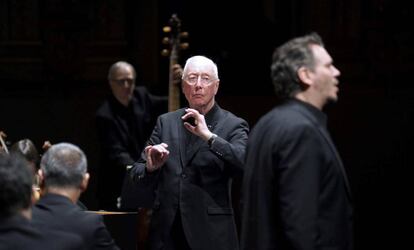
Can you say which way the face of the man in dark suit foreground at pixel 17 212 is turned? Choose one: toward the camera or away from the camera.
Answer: away from the camera

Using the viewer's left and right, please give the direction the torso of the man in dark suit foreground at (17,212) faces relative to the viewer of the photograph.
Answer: facing away from the viewer

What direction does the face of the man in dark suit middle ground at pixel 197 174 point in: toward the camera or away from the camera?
toward the camera

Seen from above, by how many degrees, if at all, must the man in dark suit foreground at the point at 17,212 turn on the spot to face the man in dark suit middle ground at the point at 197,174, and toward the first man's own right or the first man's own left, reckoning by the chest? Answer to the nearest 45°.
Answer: approximately 45° to the first man's own right

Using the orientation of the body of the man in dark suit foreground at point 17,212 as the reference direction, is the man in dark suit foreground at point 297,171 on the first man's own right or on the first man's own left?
on the first man's own right

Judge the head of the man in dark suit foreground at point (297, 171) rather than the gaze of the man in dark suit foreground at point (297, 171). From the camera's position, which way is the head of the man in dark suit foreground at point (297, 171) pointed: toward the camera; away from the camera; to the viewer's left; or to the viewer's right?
to the viewer's right

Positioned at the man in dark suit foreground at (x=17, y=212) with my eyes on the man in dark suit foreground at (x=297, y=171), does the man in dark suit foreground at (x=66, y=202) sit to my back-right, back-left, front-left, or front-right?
front-left

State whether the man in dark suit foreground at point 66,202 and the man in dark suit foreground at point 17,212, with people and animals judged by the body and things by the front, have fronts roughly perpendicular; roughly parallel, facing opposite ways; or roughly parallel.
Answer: roughly parallel

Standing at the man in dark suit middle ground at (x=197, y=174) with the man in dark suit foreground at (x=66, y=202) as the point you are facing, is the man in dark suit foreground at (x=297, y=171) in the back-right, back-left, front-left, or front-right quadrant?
front-left

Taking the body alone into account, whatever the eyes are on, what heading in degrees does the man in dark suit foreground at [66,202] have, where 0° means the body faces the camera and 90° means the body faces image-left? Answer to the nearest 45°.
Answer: approximately 180°

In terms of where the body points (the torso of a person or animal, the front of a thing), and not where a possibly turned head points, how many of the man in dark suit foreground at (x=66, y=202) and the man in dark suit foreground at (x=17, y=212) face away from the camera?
2
